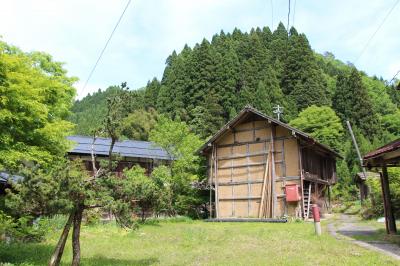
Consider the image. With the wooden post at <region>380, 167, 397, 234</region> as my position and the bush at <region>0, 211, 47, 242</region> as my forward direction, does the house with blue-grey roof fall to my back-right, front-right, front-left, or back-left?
front-right

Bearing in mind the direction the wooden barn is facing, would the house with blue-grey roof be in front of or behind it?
behind

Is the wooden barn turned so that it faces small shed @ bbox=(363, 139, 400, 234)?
no

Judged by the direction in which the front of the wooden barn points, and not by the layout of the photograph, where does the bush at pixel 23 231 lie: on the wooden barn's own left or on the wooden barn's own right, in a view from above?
on the wooden barn's own right

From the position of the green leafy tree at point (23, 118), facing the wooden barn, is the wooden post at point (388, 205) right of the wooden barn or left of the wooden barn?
right

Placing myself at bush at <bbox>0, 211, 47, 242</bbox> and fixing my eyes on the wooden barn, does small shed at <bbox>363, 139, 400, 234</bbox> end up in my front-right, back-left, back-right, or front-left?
front-right

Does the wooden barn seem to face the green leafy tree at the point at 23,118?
no
